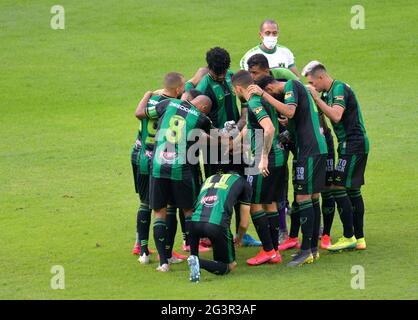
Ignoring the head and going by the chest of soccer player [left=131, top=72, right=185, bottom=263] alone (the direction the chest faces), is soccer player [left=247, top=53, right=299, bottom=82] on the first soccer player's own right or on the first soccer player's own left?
on the first soccer player's own right

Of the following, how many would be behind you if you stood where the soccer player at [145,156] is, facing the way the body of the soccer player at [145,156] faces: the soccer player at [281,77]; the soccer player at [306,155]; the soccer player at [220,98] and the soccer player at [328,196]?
0

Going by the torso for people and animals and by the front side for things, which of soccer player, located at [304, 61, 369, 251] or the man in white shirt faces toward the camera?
the man in white shirt

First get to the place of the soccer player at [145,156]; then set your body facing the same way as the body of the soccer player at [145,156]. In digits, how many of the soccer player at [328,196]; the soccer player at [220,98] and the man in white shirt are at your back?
0

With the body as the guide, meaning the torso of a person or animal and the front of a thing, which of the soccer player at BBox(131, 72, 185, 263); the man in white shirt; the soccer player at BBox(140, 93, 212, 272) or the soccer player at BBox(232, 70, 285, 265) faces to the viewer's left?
the soccer player at BBox(232, 70, 285, 265)

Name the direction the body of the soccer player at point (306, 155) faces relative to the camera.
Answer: to the viewer's left

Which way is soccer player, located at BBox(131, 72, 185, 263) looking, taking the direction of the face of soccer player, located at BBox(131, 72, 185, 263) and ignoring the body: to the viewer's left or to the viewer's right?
to the viewer's right

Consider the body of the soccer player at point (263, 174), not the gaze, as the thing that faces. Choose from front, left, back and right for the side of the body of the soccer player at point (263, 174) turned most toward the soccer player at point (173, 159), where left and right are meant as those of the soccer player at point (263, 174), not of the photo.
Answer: front

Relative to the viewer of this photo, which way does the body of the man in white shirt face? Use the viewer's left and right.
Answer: facing the viewer

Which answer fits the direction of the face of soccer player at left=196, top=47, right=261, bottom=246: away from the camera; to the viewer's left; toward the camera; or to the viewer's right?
toward the camera

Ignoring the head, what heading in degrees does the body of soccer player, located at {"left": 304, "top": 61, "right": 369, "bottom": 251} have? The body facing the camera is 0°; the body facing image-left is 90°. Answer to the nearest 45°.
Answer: approximately 90°

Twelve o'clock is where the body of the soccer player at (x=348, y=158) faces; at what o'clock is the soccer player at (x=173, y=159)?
the soccer player at (x=173, y=159) is roughly at 11 o'clock from the soccer player at (x=348, y=158).

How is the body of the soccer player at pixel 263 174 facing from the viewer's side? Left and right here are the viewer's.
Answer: facing to the left of the viewer

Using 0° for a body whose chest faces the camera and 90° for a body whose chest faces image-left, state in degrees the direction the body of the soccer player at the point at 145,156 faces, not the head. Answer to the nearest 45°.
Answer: approximately 225°

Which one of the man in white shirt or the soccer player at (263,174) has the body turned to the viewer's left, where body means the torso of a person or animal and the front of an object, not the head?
the soccer player
